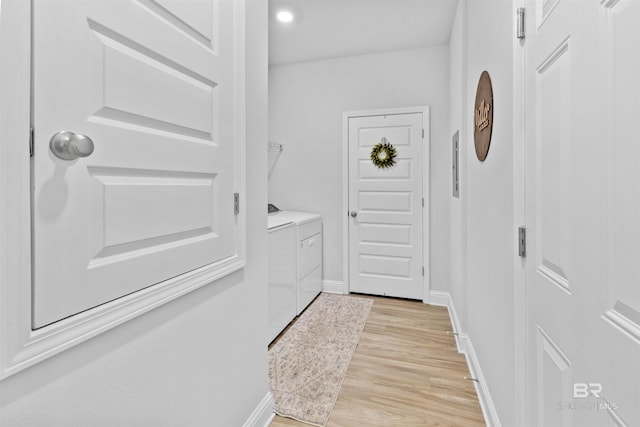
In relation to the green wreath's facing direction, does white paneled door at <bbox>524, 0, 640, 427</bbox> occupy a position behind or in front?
in front

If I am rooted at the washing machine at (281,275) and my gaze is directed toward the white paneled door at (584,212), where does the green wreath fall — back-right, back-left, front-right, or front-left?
back-left

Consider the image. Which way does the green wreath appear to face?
toward the camera

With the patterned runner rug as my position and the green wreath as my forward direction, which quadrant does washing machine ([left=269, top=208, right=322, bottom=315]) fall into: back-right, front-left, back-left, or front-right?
front-left

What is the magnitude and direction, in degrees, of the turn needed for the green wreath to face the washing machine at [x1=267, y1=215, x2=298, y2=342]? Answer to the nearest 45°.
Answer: approximately 45° to its right

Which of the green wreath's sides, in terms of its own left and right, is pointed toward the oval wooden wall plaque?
front

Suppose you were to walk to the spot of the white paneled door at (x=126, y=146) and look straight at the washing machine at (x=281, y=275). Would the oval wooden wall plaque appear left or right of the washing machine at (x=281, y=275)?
right

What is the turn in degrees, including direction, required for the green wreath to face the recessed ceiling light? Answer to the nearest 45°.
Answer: approximately 45° to its right
